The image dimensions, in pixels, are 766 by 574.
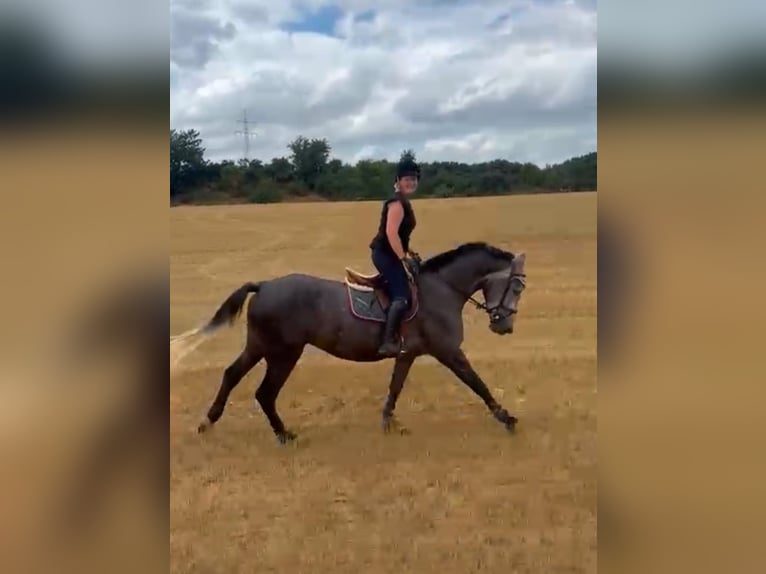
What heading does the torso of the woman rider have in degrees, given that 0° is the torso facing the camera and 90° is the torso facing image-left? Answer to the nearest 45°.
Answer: approximately 270°

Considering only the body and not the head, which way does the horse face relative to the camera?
to the viewer's right
